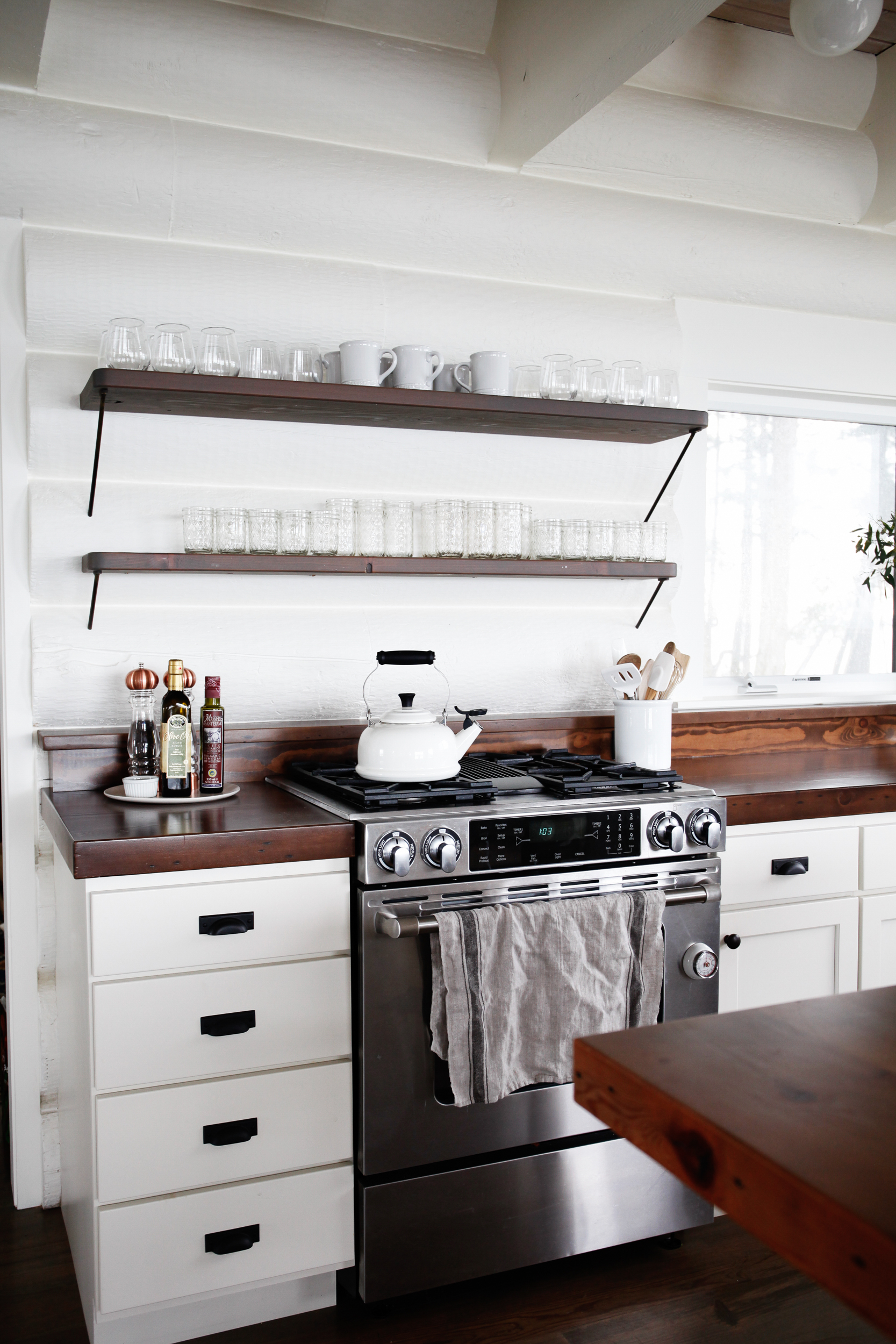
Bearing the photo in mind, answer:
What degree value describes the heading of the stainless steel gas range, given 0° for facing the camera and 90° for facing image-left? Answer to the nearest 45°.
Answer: approximately 315°

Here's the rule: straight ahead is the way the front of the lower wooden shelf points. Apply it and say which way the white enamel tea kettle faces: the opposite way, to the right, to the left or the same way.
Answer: to the left

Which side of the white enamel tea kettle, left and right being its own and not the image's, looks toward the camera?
right

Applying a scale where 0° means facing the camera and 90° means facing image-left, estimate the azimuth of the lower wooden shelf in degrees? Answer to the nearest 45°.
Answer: approximately 0°

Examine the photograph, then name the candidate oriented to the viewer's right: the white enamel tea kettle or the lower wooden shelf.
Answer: the white enamel tea kettle

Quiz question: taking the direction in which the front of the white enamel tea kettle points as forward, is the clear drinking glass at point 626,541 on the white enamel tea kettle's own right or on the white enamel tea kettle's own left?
on the white enamel tea kettle's own left

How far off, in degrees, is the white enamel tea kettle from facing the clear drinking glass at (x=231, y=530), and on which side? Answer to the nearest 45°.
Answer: approximately 135° to its left

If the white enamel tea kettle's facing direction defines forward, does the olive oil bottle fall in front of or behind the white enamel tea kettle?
behind
